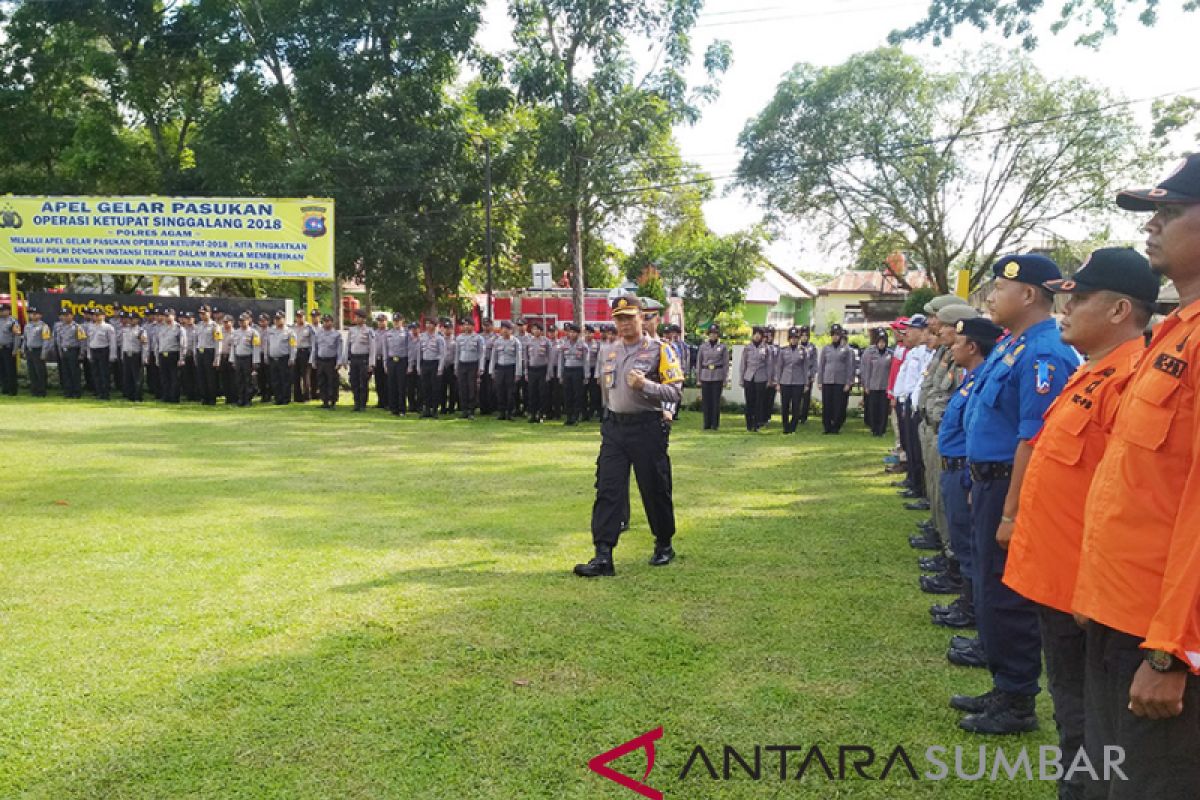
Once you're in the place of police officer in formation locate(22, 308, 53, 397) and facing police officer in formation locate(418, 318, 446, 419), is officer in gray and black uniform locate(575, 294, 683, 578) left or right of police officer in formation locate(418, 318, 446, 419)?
right

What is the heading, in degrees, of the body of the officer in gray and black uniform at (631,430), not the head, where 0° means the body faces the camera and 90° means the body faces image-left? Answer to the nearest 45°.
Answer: approximately 45°

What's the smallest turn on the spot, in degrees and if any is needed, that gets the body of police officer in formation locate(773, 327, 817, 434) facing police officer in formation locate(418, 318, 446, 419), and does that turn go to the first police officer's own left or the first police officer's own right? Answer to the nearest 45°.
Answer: approximately 90° to the first police officer's own right

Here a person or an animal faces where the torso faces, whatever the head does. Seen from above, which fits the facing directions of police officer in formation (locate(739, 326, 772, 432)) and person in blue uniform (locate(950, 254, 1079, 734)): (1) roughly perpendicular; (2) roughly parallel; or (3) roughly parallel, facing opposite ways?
roughly perpendicular

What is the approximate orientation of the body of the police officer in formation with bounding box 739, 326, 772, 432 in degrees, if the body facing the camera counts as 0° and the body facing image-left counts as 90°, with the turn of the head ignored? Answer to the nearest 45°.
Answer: approximately 0°

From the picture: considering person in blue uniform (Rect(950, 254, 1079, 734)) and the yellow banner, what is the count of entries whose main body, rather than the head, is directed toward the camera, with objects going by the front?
1

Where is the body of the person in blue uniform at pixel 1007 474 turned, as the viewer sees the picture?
to the viewer's left

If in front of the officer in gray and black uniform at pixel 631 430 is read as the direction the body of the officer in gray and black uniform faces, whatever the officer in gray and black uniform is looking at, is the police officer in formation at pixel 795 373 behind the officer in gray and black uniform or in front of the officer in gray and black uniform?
behind
